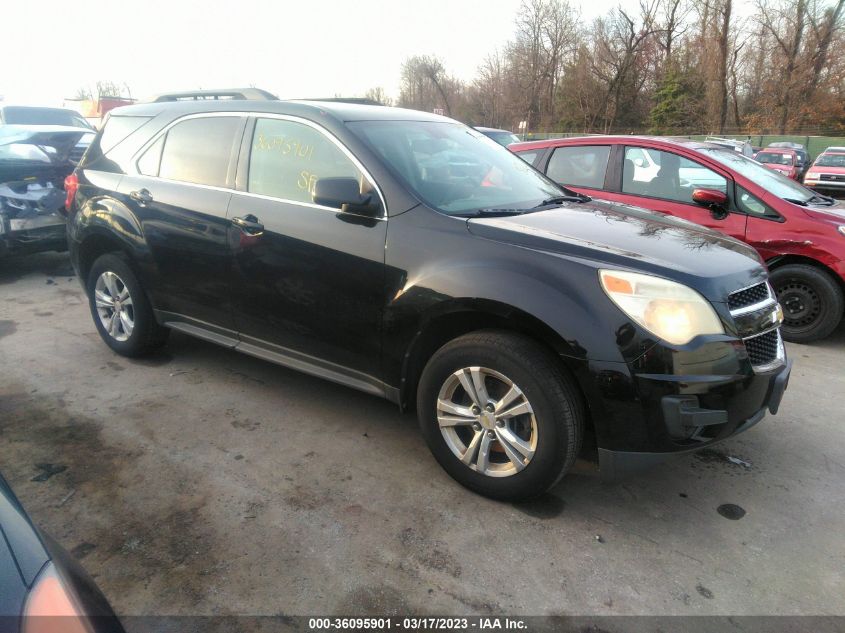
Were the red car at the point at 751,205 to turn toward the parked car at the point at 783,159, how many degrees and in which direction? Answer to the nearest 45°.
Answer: approximately 135° to its left

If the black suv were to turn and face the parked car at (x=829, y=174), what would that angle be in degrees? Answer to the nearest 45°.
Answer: approximately 90° to its left

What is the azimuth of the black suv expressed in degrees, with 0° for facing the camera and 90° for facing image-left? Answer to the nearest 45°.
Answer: approximately 315°

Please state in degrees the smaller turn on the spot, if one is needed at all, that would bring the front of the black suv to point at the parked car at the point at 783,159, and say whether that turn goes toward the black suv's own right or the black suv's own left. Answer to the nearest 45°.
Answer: approximately 90° to the black suv's own left

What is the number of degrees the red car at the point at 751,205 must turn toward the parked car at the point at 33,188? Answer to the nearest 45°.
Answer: approximately 135° to its right

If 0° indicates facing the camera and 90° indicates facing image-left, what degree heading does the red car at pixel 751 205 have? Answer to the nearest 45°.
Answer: approximately 315°

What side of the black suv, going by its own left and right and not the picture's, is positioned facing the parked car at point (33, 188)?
back

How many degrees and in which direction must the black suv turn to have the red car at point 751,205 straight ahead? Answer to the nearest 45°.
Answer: approximately 90° to its left

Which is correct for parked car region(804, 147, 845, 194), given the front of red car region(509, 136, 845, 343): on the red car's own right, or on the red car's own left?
on the red car's own left
